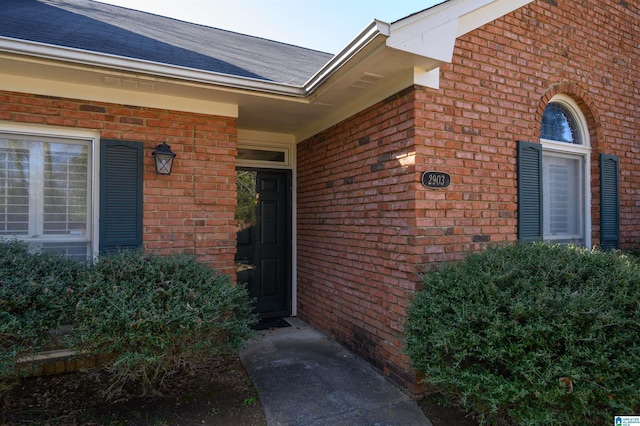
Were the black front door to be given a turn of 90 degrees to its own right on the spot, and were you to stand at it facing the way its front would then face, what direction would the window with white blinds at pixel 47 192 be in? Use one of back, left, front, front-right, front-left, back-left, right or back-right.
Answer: front-left

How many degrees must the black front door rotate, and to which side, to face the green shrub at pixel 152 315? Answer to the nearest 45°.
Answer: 0° — it already faces it

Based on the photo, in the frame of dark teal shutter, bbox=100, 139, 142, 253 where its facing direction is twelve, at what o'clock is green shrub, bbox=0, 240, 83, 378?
The green shrub is roughly at 1 o'clock from the dark teal shutter.

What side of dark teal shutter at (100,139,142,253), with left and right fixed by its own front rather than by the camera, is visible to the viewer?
front

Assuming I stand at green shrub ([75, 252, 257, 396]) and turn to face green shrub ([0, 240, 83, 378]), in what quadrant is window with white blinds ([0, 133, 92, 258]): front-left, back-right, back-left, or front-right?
front-right

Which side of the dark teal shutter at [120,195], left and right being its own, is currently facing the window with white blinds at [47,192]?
right

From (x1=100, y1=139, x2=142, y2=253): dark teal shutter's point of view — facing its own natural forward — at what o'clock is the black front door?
The black front door is roughly at 8 o'clock from the dark teal shutter.

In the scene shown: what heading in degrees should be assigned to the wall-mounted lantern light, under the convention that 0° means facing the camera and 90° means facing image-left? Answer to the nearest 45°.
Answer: approximately 0°

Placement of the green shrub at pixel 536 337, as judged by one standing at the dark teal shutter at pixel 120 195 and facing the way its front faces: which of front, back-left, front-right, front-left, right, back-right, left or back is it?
front-left

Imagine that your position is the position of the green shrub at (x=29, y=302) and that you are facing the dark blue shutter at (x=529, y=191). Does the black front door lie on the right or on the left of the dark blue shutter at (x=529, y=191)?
left

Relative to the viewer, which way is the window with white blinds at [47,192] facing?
toward the camera

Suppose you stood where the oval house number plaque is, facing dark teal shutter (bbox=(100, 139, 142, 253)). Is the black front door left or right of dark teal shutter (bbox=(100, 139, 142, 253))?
right

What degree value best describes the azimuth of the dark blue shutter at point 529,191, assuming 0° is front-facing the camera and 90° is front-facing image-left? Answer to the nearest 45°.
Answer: approximately 315°

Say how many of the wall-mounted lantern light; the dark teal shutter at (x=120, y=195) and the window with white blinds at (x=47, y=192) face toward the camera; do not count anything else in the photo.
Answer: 3

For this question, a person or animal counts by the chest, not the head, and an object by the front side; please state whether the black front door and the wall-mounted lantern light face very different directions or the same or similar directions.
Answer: same or similar directions

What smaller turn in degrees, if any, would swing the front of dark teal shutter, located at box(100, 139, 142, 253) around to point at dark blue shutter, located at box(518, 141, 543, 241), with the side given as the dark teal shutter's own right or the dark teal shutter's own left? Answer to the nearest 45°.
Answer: approximately 45° to the dark teal shutter's own left
